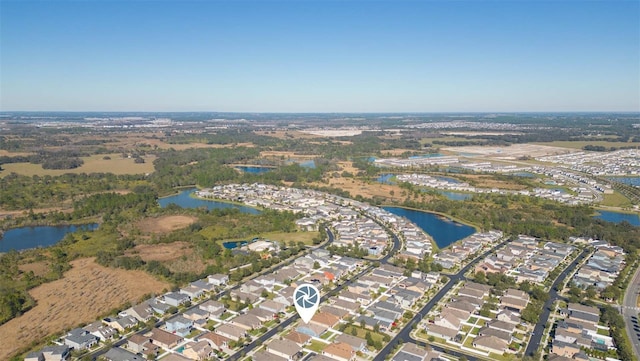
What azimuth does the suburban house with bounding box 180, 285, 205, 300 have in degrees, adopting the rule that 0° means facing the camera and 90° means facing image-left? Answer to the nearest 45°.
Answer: approximately 315°

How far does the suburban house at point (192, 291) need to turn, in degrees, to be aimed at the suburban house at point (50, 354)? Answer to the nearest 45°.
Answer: approximately 90° to its right

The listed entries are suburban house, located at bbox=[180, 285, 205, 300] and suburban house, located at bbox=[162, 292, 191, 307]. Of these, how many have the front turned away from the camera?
0

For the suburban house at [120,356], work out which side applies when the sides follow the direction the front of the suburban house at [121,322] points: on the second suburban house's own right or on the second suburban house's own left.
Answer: on the second suburban house's own right

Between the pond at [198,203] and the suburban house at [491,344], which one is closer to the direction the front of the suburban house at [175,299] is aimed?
the suburban house

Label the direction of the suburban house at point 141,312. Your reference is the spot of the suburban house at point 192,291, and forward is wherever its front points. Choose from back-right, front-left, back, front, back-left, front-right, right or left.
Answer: right

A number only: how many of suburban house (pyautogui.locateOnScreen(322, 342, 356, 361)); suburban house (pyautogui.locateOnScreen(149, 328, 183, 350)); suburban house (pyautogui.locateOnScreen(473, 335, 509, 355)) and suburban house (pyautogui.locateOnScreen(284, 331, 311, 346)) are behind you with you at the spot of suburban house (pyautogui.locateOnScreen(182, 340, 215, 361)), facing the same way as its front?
1

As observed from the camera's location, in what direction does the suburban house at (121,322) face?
facing the viewer and to the right of the viewer

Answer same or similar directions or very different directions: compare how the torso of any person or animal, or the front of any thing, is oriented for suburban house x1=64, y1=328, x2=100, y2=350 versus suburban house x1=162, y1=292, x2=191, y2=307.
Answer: same or similar directions

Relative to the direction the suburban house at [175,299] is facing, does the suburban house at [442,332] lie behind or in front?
in front

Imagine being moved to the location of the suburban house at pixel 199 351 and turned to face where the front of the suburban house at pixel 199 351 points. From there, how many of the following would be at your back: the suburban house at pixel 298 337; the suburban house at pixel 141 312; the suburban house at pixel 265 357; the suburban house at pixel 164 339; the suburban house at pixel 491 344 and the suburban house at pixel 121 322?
3

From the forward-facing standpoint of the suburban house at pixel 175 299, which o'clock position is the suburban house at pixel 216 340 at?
the suburban house at pixel 216 340 is roughly at 1 o'clock from the suburban house at pixel 175 299.
